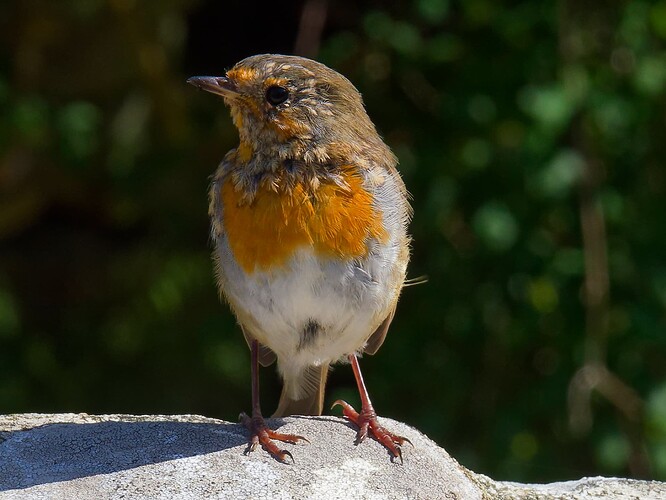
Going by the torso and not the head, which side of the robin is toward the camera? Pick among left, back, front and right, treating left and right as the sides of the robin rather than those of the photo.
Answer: front
